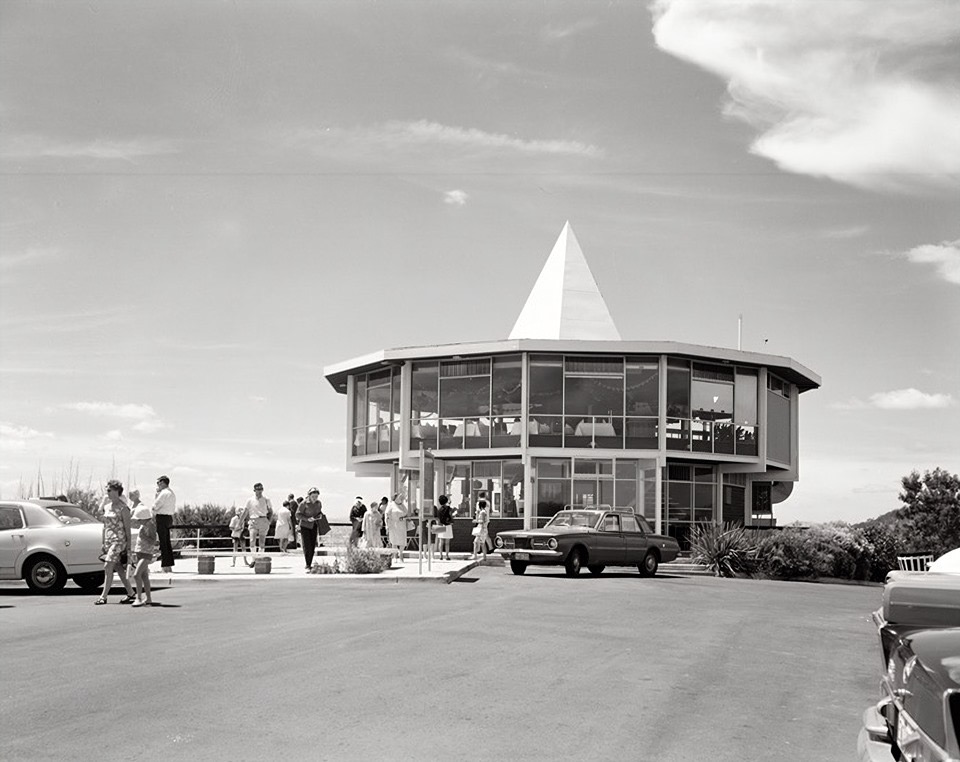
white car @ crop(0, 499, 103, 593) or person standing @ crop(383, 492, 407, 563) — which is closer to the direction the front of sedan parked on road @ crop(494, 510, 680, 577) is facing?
the white car

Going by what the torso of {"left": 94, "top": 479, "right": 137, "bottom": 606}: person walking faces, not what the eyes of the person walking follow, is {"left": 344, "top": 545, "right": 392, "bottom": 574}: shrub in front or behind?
behind

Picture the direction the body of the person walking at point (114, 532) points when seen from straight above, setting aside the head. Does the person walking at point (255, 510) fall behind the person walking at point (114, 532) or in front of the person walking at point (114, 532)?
behind

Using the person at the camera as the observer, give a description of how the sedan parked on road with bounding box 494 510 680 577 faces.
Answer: facing the viewer and to the left of the viewer

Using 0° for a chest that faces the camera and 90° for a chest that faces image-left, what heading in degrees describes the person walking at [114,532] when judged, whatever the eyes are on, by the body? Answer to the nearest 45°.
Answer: approximately 45°

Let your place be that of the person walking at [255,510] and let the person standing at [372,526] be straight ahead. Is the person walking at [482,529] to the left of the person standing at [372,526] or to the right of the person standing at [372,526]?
right

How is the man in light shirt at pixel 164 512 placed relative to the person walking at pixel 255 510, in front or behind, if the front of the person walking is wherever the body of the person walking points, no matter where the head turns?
in front

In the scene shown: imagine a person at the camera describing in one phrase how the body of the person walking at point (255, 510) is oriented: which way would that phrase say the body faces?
toward the camera
